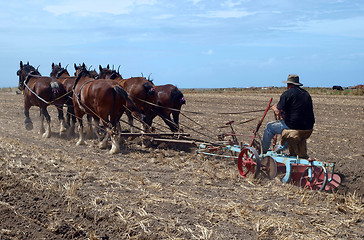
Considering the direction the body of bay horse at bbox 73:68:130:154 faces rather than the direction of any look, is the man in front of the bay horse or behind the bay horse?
behind

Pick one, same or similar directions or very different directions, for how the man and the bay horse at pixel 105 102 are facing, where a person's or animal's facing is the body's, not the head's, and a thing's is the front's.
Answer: same or similar directions

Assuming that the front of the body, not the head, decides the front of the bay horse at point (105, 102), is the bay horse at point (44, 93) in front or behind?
in front

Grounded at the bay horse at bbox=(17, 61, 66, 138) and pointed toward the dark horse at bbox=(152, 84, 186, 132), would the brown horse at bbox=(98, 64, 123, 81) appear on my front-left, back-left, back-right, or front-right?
front-left

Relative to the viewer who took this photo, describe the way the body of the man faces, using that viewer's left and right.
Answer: facing away from the viewer and to the left of the viewer

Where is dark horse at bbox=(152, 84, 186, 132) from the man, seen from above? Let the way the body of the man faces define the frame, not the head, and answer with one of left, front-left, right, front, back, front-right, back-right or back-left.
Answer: front

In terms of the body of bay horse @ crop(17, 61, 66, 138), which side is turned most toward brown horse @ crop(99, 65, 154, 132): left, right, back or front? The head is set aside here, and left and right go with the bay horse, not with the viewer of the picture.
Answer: back

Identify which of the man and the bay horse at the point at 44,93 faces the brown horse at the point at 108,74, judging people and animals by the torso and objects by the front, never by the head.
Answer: the man

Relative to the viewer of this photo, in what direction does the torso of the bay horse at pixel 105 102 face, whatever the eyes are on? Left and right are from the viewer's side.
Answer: facing away from the viewer and to the left of the viewer

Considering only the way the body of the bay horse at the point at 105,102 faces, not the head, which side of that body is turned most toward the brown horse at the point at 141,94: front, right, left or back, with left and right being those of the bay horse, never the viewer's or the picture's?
right

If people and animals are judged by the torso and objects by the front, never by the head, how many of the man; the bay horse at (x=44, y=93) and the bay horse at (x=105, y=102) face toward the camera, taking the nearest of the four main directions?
0

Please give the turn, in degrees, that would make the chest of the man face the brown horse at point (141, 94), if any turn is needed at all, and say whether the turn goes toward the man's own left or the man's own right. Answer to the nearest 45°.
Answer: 0° — they already face it

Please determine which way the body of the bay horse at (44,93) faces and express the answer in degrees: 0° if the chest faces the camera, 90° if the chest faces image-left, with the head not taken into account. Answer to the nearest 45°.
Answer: approximately 135°

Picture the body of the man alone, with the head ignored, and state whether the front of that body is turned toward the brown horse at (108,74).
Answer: yes

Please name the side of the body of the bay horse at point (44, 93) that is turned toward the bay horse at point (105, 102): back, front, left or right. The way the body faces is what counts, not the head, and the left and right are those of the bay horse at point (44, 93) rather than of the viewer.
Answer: back
